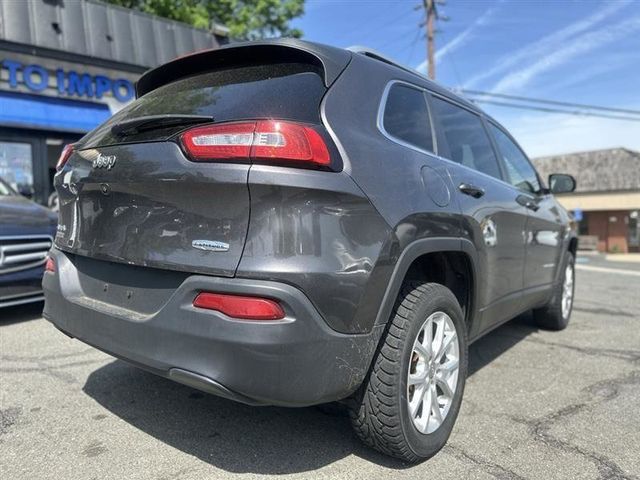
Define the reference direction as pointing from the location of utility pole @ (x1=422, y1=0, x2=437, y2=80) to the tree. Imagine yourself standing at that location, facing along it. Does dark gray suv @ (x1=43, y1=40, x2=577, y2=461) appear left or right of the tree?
left

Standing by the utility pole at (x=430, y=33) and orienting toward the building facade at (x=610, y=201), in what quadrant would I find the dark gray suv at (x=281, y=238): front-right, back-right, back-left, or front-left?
back-right

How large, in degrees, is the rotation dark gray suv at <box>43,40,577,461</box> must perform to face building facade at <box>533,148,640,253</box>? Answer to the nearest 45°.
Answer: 0° — it already faces it

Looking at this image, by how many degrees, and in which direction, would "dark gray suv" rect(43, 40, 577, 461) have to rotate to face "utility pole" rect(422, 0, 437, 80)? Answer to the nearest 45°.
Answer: approximately 45° to its left

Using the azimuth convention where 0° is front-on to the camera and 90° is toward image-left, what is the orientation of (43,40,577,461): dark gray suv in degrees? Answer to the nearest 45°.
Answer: approximately 225°

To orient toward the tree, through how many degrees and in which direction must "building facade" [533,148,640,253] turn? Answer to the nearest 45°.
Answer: approximately 45° to its right

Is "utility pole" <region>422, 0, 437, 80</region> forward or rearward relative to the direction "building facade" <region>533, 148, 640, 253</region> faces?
forward

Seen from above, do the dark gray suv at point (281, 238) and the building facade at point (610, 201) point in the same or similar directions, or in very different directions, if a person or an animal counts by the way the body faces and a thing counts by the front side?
very different directions

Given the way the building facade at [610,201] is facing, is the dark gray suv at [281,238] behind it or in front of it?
in front

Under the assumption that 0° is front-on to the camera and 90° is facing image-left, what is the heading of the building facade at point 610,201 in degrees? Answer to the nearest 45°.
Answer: approximately 0°

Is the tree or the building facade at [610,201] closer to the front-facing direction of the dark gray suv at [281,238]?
the building facade

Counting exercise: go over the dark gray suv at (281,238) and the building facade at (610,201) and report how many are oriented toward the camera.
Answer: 1
